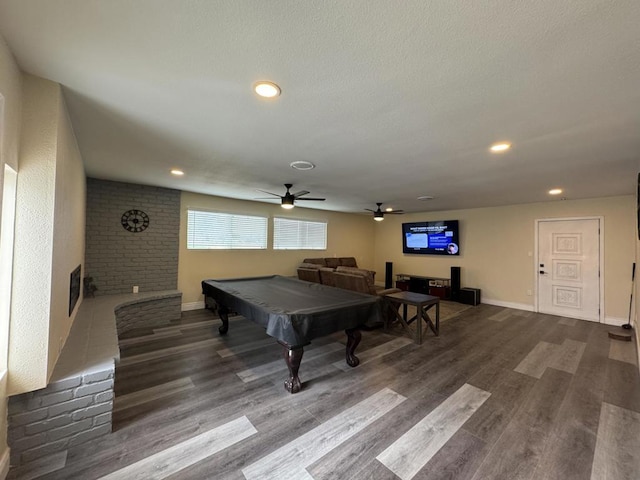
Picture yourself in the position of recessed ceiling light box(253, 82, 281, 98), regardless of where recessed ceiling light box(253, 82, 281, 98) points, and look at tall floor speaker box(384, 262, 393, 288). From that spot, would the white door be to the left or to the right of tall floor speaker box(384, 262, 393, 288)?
right

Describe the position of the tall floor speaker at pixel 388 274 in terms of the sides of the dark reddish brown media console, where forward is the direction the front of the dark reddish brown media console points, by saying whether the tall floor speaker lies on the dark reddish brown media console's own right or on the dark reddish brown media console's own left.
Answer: on the dark reddish brown media console's own right

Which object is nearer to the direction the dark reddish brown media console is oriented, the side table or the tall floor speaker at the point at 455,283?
the side table

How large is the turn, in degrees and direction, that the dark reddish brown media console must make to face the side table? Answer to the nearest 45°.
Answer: approximately 45° to its left

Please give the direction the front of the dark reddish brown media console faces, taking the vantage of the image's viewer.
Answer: facing the viewer and to the left of the viewer

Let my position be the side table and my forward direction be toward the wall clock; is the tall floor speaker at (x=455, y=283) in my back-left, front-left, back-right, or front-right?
back-right

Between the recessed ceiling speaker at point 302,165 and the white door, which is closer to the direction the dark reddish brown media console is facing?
the recessed ceiling speaker

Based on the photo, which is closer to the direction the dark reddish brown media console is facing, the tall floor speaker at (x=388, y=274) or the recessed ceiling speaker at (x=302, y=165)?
the recessed ceiling speaker
